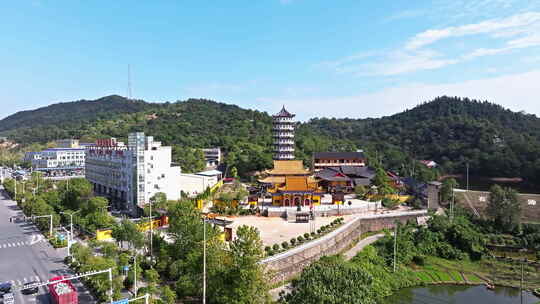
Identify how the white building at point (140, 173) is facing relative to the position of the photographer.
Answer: facing the viewer and to the left of the viewer

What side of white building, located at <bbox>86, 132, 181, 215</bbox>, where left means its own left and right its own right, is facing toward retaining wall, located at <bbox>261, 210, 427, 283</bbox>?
left

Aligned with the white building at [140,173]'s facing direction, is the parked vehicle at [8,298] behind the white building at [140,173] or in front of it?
in front

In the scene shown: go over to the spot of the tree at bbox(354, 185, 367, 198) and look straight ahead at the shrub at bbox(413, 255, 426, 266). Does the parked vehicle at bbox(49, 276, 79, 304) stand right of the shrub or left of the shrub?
right

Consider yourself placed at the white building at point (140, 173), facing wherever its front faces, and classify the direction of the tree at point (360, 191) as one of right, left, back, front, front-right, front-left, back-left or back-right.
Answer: back-left

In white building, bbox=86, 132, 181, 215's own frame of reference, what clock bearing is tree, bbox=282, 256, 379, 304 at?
The tree is roughly at 10 o'clock from the white building.

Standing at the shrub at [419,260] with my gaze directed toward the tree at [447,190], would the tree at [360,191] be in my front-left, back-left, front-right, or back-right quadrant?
front-left

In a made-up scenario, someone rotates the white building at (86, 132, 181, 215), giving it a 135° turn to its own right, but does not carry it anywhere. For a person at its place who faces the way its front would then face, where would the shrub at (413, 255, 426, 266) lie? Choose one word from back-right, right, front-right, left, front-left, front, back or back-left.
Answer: back-right

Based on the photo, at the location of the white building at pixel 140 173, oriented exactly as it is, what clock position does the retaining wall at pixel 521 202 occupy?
The retaining wall is roughly at 8 o'clock from the white building.

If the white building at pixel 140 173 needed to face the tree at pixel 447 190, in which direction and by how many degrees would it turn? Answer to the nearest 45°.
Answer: approximately 135° to its left

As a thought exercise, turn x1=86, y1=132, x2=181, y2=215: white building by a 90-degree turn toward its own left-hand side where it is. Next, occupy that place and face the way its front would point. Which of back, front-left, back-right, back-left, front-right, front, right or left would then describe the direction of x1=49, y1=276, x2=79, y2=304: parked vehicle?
front-right
